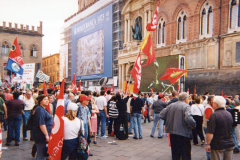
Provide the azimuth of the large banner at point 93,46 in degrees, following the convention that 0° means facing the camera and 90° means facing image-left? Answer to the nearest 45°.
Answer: approximately 45°

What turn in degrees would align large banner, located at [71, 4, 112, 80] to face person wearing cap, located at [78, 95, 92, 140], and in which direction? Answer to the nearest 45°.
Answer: approximately 45° to its left

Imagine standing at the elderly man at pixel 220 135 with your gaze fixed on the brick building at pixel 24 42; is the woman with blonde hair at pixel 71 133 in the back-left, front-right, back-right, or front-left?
front-left

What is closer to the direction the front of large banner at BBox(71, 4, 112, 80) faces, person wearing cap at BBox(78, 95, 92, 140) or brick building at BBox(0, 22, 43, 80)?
the person wearing cap

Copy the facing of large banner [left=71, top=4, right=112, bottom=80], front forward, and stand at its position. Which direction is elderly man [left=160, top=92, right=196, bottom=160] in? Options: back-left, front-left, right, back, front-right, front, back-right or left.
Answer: front-left

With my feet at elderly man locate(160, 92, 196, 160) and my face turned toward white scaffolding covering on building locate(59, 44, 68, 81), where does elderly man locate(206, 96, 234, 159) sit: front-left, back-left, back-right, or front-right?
back-right

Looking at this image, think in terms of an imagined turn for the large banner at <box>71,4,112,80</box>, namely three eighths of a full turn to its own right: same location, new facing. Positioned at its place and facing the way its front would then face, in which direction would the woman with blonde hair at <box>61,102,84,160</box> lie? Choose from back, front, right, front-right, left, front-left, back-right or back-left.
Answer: back

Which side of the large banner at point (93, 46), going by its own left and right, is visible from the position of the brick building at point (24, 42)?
right

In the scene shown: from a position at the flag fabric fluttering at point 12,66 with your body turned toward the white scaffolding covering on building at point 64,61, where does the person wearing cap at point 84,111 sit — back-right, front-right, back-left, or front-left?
back-right

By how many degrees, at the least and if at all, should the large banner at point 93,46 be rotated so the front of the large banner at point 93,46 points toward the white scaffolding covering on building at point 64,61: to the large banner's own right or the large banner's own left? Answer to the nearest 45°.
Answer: approximately 90° to the large banner's own right

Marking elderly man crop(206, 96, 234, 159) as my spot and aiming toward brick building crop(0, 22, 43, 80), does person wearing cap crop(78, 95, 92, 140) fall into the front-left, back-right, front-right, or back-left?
front-left

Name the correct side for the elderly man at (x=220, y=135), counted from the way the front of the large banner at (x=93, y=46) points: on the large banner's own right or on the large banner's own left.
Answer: on the large banner's own left

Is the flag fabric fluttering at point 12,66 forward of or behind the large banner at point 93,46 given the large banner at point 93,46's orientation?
forward

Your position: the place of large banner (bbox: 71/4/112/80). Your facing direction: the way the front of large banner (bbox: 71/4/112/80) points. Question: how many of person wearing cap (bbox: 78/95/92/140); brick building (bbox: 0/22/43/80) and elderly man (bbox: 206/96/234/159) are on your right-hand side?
1

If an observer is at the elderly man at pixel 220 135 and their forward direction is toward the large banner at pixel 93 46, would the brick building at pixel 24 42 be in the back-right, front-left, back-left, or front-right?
front-left

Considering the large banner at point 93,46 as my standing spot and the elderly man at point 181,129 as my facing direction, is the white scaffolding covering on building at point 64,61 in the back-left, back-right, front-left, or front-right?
back-right

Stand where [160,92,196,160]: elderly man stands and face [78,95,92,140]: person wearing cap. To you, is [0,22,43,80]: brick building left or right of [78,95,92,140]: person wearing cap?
right
